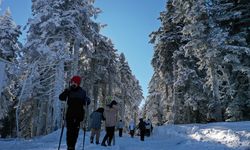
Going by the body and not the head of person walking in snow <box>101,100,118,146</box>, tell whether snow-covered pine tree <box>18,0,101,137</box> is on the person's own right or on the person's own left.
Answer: on the person's own left

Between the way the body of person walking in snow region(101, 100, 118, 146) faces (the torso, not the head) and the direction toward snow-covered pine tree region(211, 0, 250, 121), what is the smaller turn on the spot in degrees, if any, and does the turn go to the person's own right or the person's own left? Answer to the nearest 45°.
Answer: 0° — they already face it

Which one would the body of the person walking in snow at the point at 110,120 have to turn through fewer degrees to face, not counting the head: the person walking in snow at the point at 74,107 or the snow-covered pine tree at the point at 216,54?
the snow-covered pine tree

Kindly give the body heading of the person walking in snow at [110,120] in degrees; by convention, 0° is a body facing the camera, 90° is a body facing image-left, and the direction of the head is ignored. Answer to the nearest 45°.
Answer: approximately 225°

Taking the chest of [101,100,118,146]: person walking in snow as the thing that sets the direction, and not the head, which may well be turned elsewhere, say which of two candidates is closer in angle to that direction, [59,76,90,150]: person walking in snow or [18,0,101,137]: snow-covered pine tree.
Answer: the snow-covered pine tree

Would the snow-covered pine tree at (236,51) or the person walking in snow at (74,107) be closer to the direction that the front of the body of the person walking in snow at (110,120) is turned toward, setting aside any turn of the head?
the snow-covered pine tree

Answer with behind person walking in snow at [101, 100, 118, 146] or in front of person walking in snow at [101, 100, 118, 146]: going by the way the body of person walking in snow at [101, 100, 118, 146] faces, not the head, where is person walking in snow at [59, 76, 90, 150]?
behind

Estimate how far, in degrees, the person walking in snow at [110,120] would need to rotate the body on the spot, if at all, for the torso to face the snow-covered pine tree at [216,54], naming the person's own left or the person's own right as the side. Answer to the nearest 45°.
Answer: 0° — they already face it
